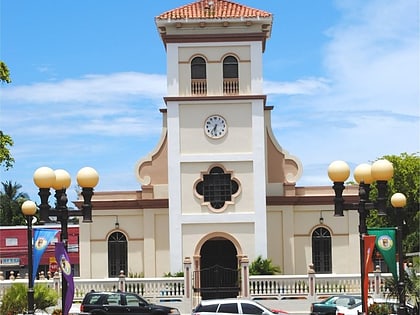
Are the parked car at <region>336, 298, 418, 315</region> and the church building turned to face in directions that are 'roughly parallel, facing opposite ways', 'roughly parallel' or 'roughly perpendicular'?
roughly perpendicular

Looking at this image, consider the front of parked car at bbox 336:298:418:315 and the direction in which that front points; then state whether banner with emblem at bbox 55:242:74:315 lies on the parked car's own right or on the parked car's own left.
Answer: on the parked car's own right

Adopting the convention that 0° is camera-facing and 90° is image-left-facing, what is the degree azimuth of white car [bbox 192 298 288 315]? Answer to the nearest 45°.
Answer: approximately 270°

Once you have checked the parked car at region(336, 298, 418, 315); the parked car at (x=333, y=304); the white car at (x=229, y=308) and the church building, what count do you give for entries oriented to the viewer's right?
3

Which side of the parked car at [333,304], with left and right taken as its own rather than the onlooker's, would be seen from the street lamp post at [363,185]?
right

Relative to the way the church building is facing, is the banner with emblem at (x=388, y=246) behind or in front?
in front

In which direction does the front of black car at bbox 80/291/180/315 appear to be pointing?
to the viewer's right

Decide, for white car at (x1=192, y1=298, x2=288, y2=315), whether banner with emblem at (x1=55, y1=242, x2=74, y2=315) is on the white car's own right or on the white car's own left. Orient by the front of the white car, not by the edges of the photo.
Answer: on the white car's own right
